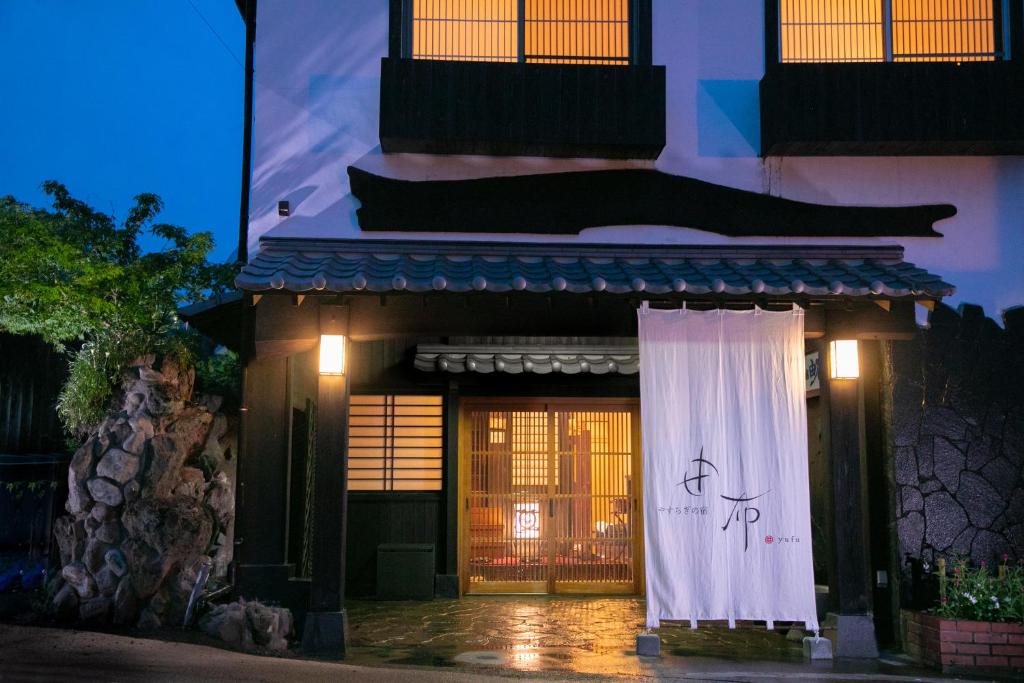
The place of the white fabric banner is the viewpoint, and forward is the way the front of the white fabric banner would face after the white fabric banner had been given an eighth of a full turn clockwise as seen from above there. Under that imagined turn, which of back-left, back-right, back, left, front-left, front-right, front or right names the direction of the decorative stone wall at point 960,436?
back

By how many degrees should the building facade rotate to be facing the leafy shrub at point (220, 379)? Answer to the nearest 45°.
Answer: approximately 135° to its right

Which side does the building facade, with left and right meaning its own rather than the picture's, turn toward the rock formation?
right

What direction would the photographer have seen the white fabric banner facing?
facing the viewer

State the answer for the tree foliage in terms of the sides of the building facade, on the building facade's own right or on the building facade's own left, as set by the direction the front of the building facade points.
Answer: on the building facade's own right

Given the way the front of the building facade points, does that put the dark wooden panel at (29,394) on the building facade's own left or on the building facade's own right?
on the building facade's own right
